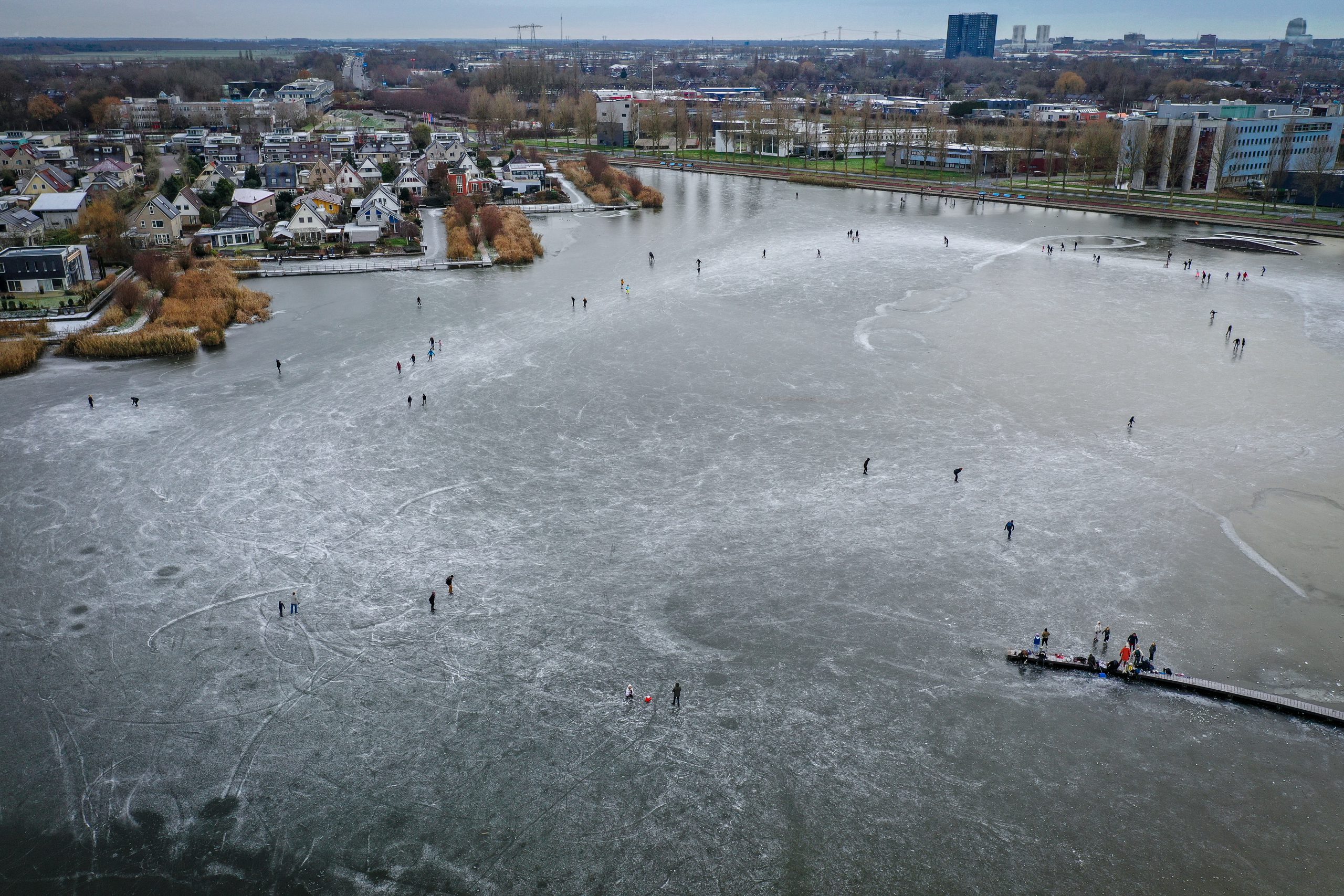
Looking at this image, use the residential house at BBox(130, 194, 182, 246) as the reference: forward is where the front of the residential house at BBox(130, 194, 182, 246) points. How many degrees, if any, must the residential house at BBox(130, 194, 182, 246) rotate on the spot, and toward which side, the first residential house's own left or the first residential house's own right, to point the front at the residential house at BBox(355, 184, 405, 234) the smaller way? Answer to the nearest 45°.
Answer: approximately 90° to the first residential house's own left

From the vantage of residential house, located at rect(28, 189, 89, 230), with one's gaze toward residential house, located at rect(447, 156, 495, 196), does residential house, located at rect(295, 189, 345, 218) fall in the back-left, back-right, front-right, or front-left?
front-right

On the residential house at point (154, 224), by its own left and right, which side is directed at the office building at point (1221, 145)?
left

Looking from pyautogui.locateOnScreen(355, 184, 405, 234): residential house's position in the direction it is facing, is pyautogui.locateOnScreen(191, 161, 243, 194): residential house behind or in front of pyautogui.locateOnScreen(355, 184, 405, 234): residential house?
behind

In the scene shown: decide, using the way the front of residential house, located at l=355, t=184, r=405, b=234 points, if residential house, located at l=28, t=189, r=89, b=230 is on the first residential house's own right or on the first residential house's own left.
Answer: on the first residential house's own right

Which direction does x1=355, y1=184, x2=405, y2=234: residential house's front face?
toward the camera

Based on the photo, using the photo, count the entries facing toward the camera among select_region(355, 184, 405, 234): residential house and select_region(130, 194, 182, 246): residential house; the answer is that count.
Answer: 2

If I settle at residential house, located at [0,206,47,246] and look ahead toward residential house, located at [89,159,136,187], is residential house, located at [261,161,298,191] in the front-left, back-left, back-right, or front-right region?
front-right

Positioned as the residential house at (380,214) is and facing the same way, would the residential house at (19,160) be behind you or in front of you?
behind

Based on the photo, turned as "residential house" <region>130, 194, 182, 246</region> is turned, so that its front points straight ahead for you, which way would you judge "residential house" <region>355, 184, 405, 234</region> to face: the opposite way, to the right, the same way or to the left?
the same way

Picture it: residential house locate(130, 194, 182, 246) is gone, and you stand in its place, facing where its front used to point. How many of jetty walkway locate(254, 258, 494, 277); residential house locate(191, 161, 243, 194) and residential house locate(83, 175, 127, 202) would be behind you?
2

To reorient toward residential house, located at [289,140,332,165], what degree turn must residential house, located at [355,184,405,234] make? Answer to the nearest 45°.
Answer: approximately 180°

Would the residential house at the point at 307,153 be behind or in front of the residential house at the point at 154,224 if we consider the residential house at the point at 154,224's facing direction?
behind

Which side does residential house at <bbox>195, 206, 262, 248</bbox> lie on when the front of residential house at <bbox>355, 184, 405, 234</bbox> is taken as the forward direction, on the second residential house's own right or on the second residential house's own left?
on the second residential house's own right

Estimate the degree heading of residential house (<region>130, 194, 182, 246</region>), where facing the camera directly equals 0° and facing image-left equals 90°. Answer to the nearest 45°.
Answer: approximately 0°

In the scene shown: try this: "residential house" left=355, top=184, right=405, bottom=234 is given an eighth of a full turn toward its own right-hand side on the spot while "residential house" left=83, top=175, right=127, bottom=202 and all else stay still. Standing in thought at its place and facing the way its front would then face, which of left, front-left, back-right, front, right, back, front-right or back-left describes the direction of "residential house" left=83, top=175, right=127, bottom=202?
right

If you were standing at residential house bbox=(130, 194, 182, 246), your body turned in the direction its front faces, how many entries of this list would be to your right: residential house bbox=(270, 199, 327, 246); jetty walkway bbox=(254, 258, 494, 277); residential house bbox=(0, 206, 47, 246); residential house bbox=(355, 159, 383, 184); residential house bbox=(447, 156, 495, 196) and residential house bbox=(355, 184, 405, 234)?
1

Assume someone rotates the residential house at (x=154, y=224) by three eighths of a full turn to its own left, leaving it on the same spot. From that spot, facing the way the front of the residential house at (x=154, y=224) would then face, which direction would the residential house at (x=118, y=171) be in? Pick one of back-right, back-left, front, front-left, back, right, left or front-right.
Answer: front-left
